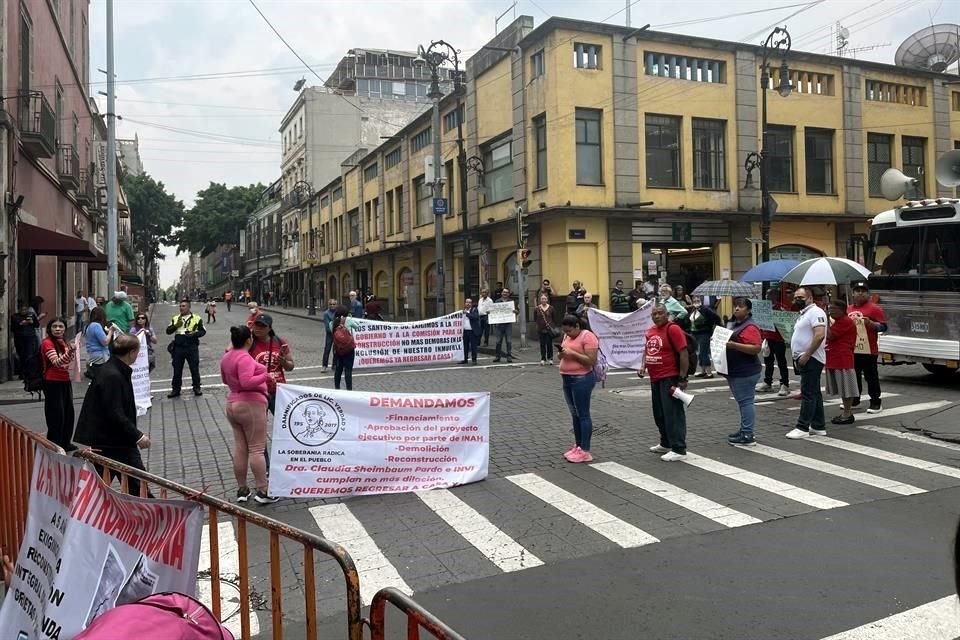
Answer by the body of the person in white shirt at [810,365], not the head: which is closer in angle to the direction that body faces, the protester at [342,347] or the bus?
the protester

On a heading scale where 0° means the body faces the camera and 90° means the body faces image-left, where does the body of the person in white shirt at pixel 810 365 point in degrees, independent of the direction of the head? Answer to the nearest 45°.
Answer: approximately 45°

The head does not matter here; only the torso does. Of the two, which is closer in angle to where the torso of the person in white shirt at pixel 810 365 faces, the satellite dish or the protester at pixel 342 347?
the protester

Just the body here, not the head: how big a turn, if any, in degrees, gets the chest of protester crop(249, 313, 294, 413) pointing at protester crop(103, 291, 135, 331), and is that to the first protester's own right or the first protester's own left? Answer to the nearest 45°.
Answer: approximately 135° to the first protester's own right

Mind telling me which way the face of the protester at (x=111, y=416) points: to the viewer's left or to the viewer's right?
to the viewer's right

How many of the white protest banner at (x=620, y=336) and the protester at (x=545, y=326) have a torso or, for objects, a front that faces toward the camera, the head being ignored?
2

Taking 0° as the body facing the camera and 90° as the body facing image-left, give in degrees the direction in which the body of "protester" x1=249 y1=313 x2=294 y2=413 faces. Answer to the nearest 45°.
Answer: approximately 45°

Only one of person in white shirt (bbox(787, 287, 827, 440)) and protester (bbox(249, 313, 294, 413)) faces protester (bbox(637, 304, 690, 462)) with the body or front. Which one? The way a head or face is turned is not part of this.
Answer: the person in white shirt

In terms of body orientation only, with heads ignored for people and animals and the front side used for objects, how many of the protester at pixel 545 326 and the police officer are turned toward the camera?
2
